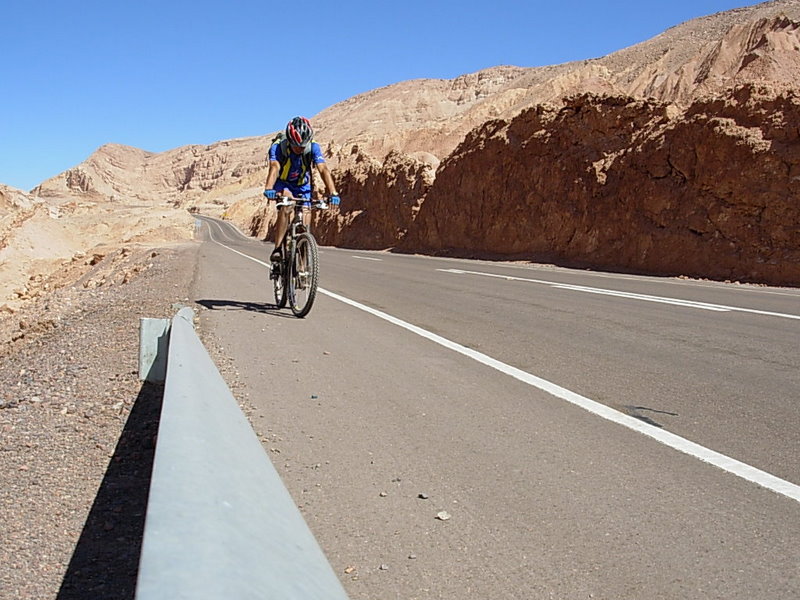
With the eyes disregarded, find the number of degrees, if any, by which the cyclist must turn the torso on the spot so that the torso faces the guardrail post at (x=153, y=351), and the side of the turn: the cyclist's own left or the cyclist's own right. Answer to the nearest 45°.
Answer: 0° — they already face it
